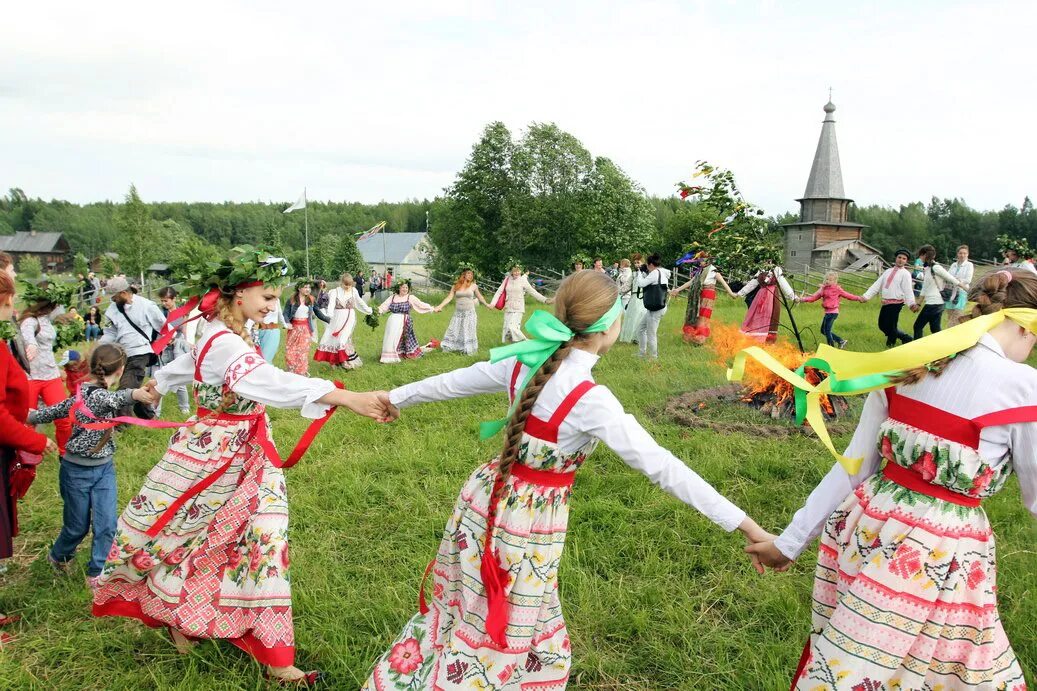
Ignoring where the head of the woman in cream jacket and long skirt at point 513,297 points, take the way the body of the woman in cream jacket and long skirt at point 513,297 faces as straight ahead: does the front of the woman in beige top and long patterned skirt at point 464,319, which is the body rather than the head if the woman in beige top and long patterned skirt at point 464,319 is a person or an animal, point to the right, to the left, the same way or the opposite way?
the same way

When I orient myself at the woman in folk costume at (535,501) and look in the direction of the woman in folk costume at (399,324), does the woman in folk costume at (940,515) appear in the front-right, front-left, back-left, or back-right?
back-right

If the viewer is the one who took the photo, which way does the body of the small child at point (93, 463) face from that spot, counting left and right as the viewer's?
facing away from the viewer and to the right of the viewer

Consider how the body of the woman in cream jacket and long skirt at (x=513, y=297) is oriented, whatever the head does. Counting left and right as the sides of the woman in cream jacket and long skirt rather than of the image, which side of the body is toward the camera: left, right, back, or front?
front

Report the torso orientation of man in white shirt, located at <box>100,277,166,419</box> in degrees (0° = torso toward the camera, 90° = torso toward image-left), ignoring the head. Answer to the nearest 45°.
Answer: approximately 45°

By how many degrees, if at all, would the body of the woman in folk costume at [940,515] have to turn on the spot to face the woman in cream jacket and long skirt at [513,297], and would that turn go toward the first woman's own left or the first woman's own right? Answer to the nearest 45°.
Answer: approximately 90° to the first woman's own left

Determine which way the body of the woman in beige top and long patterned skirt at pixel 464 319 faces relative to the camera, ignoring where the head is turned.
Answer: toward the camera

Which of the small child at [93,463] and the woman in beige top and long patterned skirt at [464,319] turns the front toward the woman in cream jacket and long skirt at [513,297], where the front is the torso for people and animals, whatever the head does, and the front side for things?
the small child

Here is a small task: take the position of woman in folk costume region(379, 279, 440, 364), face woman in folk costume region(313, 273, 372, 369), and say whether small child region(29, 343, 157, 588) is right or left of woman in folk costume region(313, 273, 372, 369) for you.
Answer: left

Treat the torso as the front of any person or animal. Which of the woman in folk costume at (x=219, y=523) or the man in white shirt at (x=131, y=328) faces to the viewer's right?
the woman in folk costume

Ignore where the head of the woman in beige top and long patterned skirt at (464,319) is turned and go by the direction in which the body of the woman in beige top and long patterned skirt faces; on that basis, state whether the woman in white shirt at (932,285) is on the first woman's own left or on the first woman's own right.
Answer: on the first woman's own left

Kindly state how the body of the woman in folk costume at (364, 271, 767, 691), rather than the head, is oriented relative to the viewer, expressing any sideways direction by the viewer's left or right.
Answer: facing away from the viewer and to the right of the viewer

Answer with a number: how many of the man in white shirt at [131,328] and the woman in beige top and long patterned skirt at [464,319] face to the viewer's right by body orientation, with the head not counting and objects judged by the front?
0

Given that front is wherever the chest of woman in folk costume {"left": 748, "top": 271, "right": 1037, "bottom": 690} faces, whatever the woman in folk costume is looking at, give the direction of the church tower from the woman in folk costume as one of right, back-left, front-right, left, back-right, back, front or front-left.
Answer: front-left

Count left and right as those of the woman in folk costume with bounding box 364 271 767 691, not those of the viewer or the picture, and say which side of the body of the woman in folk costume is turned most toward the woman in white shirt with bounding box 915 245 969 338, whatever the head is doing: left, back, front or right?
front

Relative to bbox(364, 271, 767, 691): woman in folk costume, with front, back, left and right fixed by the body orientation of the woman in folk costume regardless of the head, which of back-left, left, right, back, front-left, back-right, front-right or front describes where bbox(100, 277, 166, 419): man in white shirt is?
left

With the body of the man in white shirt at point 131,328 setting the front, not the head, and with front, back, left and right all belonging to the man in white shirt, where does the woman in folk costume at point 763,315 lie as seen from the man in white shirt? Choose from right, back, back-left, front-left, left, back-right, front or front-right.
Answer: back-left

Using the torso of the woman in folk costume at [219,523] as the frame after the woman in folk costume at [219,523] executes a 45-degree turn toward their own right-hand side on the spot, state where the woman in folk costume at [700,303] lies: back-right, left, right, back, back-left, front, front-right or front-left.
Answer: left

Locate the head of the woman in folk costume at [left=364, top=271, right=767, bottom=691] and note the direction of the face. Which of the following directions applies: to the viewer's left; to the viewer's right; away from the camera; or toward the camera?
away from the camera

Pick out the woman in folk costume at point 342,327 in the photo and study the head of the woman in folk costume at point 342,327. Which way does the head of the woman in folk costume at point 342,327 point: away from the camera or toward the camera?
toward the camera

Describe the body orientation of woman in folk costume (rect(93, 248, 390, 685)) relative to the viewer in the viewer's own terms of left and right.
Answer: facing to the right of the viewer
